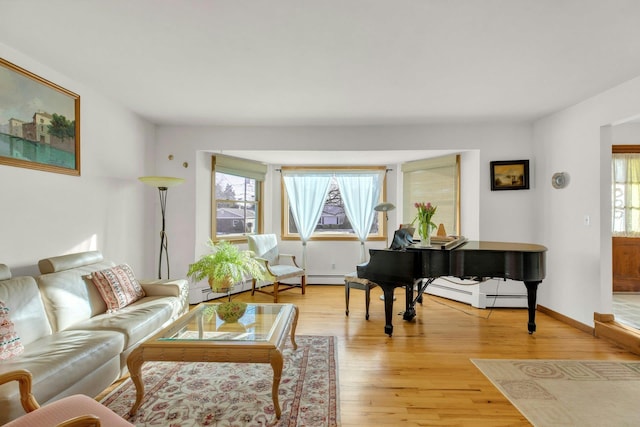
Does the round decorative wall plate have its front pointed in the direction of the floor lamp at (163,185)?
yes

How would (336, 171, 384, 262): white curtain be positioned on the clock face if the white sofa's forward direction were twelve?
The white curtain is roughly at 10 o'clock from the white sofa.

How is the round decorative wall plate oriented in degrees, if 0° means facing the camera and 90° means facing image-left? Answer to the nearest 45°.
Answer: approximately 45°

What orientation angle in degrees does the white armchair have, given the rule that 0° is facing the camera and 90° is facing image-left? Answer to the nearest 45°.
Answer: approximately 315°

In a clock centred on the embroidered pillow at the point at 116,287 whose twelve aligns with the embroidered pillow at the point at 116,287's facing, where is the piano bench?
The piano bench is roughly at 11 o'clock from the embroidered pillow.

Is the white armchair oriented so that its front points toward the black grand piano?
yes

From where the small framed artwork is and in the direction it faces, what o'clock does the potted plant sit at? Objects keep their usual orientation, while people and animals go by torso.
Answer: The potted plant is roughly at 2 o'clock from the small framed artwork.

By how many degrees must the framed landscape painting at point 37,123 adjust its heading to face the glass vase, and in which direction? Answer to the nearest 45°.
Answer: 0° — it already faces it

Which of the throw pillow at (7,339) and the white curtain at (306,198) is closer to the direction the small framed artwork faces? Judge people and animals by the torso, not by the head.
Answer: the throw pillow

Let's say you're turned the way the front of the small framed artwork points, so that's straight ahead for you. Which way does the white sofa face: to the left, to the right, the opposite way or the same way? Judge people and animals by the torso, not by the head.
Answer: to the left

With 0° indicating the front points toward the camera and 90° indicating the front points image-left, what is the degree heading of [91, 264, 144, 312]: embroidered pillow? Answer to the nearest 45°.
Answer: approximately 315°
